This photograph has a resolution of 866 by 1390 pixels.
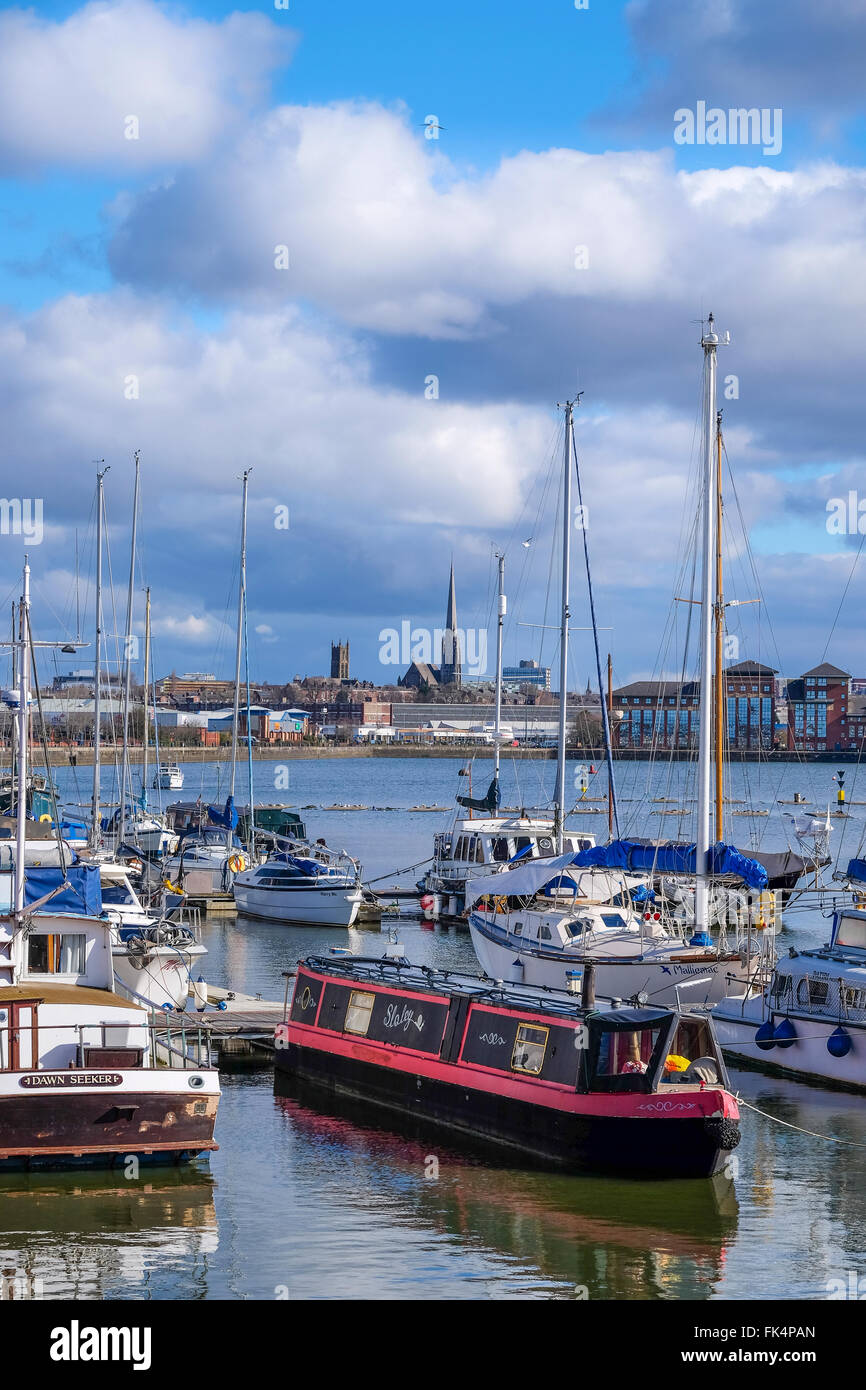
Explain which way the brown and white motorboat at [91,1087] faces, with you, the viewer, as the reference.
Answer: facing away from the viewer and to the left of the viewer

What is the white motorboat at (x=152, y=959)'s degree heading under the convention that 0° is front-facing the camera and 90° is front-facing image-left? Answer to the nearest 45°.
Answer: approximately 315°

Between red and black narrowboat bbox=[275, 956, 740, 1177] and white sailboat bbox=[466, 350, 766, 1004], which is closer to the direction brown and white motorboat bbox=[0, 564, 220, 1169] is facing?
the white sailboat

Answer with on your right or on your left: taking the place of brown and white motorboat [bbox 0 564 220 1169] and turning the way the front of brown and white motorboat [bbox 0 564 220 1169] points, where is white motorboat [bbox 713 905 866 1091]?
on your right

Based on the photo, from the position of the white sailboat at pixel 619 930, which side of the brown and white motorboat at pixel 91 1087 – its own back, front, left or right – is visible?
right
